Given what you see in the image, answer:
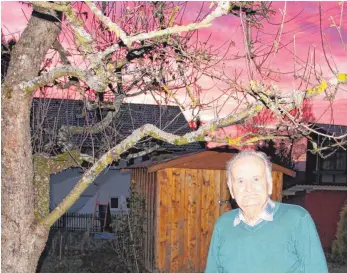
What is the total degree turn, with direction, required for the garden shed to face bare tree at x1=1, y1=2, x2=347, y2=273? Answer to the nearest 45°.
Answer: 0° — it already faces it

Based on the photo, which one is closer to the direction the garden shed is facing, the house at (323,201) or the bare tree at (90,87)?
the bare tree

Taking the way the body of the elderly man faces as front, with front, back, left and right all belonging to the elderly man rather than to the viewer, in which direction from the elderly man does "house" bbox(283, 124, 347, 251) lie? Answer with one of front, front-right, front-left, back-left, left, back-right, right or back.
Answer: back

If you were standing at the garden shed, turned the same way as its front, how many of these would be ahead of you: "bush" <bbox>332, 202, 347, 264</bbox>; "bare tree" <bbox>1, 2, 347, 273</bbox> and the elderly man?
2

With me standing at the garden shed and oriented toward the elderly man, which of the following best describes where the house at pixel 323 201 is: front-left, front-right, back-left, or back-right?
back-left

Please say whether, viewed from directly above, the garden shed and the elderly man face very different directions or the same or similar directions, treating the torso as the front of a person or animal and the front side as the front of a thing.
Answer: same or similar directions

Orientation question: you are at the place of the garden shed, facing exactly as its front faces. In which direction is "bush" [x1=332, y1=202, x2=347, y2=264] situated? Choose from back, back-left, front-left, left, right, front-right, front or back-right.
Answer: back-left

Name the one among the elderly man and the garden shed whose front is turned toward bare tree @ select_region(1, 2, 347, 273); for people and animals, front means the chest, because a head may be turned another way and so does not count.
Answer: the garden shed

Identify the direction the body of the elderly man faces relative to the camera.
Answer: toward the camera

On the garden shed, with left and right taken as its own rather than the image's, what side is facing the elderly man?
front

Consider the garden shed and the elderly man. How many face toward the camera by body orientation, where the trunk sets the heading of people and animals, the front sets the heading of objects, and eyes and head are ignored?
2
